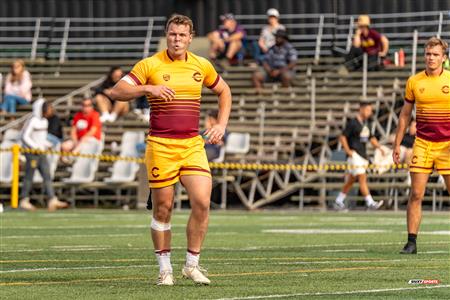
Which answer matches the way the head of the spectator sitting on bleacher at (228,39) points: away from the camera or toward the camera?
toward the camera

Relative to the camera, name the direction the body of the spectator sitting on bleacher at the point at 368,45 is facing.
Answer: toward the camera

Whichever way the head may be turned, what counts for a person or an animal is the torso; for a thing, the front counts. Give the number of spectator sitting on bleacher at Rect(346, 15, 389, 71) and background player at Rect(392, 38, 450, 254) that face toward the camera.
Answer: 2

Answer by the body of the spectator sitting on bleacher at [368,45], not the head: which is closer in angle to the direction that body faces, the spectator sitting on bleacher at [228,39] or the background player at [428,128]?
the background player

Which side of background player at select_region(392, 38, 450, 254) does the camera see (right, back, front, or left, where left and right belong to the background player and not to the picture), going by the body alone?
front

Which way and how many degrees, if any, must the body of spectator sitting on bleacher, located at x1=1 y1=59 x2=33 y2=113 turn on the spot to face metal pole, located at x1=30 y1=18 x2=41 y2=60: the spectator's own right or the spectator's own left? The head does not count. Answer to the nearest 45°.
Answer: approximately 135° to the spectator's own right

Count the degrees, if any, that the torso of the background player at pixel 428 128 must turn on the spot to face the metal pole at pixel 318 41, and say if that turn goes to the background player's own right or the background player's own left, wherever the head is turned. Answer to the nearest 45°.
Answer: approximately 180°

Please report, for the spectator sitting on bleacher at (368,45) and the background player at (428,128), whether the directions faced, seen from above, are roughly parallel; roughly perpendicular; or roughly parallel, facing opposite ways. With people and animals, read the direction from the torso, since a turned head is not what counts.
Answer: roughly parallel

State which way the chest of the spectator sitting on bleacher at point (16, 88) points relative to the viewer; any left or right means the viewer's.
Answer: facing the viewer and to the left of the viewer

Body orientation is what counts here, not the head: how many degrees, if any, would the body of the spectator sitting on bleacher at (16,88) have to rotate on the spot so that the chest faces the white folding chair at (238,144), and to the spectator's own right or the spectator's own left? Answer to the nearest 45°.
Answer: approximately 90° to the spectator's own left
